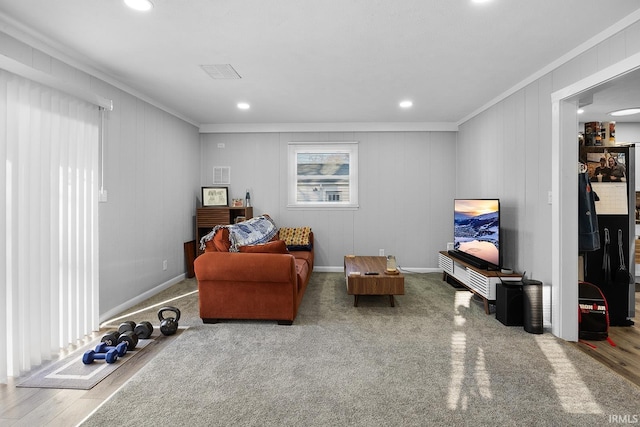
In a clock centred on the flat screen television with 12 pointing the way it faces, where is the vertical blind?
The vertical blind is roughly at 12 o'clock from the flat screen television.

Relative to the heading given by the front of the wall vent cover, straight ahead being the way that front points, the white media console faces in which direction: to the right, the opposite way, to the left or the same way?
to the right

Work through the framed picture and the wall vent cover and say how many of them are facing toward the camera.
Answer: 2

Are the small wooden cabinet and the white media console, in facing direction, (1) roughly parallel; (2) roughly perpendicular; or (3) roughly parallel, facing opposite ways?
roughly perpendicular

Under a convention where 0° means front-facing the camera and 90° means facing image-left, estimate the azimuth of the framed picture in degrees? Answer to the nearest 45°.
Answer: approximately 0°

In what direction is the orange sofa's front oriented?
to the viewer's right

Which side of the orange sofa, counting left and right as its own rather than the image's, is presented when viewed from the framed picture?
left

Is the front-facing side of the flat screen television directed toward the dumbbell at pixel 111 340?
yes

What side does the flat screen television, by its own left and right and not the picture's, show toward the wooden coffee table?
front

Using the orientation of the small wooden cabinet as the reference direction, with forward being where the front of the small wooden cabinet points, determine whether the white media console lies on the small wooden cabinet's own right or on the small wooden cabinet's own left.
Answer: on the small wooden cabinet's own left

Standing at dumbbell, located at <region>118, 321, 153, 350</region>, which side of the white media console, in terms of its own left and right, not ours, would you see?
front

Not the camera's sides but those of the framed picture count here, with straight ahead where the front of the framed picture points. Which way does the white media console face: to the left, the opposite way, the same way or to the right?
to the right

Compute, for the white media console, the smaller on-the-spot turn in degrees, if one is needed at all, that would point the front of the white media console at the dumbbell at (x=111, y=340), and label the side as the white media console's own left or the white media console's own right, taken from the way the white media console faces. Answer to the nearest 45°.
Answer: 0° — it already faces it
